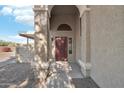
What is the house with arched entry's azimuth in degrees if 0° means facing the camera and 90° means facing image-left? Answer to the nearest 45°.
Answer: approximately 0°
